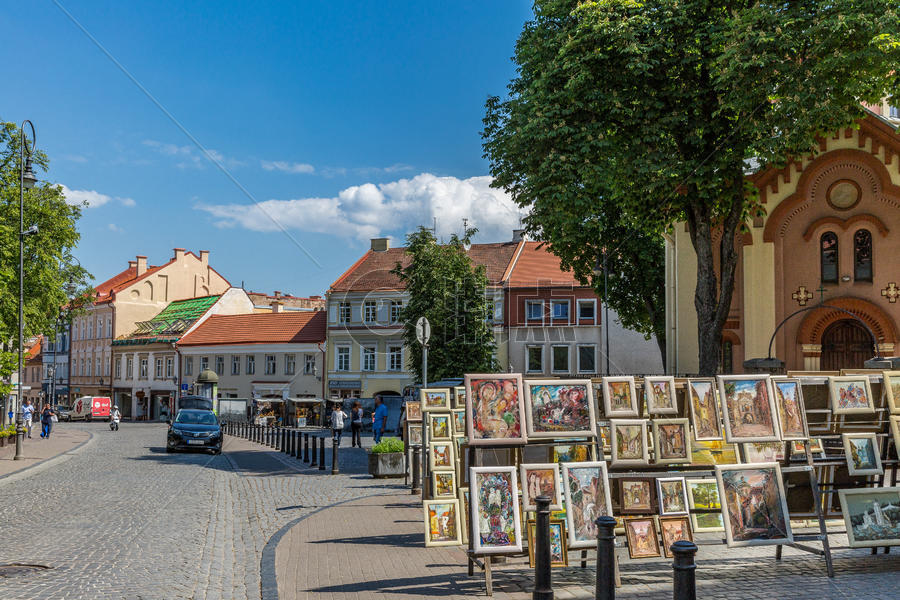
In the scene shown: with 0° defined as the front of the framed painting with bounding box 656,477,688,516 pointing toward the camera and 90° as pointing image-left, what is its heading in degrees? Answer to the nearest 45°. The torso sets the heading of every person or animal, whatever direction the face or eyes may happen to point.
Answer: approximately 0°

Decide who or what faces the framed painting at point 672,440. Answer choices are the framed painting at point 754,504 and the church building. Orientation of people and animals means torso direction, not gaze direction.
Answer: the church building

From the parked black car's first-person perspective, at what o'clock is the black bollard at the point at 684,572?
The black bollard is roughly at 12 o'clock from the parked black car.

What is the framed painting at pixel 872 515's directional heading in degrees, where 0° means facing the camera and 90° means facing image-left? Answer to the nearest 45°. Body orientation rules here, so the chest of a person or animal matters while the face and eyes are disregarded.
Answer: approximately 0°

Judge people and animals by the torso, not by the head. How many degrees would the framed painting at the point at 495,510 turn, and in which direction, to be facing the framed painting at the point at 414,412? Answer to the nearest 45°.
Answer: approximately 180°

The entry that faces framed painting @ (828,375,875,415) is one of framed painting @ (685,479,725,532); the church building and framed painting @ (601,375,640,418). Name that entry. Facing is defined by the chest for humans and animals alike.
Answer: the church building

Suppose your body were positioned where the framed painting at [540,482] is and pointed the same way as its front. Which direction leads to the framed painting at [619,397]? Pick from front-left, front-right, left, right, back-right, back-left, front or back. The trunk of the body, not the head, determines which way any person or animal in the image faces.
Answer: back-left

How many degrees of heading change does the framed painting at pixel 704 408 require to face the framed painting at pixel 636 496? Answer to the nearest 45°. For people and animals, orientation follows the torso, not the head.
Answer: approximately 45° to its right

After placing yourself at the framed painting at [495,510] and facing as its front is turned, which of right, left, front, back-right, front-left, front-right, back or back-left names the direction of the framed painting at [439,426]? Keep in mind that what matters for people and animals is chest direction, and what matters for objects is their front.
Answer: back
